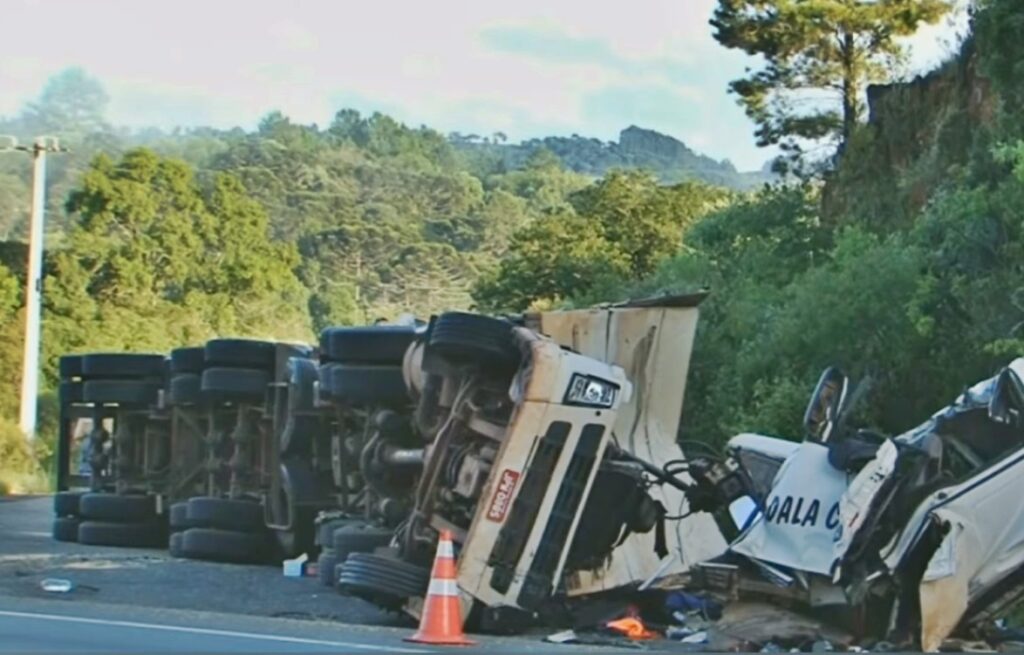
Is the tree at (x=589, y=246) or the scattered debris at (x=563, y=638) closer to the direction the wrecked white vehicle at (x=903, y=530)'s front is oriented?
the scattered debris

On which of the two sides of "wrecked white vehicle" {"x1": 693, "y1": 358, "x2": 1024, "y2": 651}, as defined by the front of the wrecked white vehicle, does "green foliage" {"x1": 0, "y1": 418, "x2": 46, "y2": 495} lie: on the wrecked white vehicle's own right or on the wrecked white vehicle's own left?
on the wrecked white vehicle's own right

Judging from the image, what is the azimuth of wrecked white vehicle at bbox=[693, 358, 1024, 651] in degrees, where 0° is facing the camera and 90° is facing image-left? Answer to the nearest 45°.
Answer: approximately 45°

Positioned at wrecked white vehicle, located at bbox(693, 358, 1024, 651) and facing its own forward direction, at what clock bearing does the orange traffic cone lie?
The orange traffic cone is roughly at 1 o'clock from the wrecked white vehicle.
